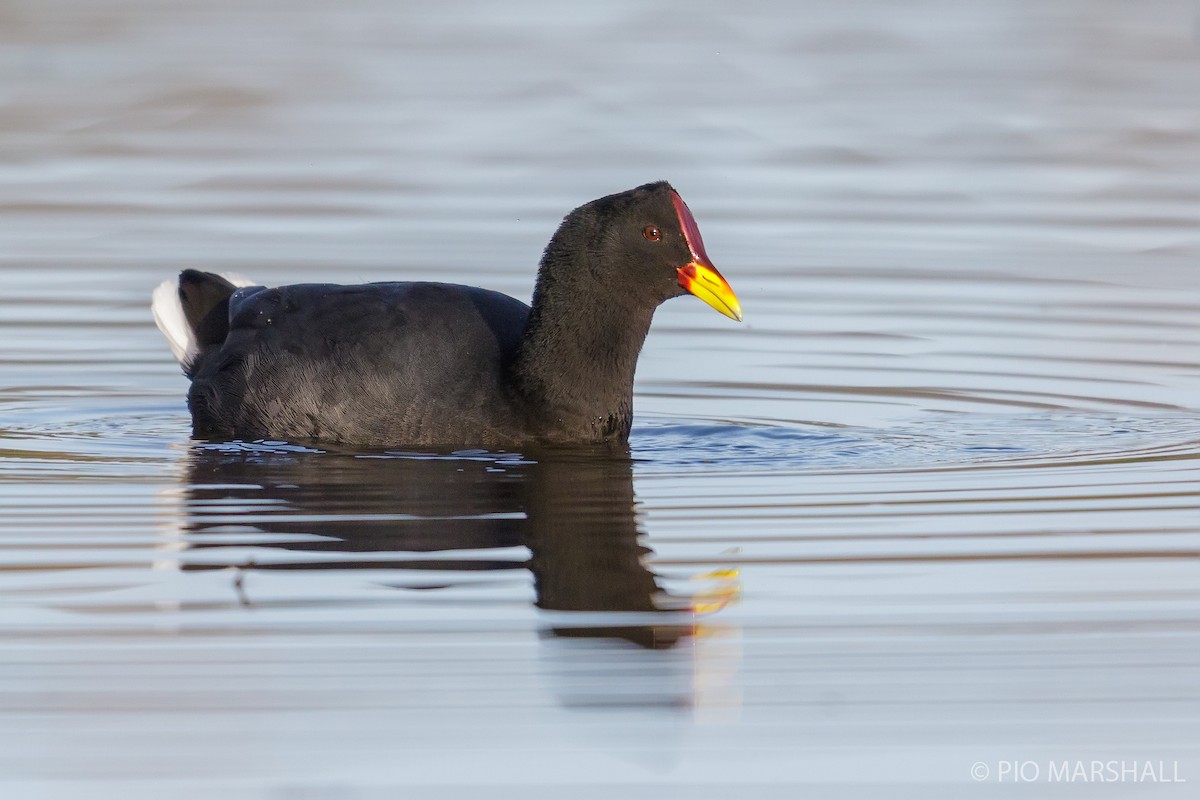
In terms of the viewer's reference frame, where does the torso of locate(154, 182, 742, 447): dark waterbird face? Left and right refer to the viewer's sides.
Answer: facing to the right of the viewer
